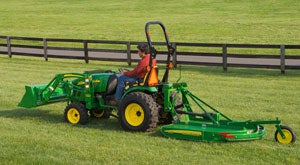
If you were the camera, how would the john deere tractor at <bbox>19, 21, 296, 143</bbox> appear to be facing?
facing away from the viewer and to the left of the viewer
